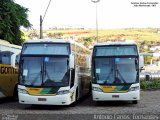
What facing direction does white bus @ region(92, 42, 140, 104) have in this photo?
toward the camera

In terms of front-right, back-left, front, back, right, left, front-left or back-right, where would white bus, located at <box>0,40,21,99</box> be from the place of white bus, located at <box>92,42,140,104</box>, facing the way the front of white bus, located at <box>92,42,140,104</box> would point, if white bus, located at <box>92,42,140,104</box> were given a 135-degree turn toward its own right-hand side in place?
front-left

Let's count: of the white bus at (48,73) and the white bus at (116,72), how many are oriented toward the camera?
2

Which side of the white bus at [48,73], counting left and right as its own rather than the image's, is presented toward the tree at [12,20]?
right

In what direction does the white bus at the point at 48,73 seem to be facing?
toward the camera

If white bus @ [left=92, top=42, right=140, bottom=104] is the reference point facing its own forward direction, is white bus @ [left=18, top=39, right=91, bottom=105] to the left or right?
on its right

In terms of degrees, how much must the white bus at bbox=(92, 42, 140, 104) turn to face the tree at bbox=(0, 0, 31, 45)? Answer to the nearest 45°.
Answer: approximately 135° to its right

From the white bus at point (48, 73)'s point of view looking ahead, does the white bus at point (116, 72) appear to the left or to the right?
on its left
